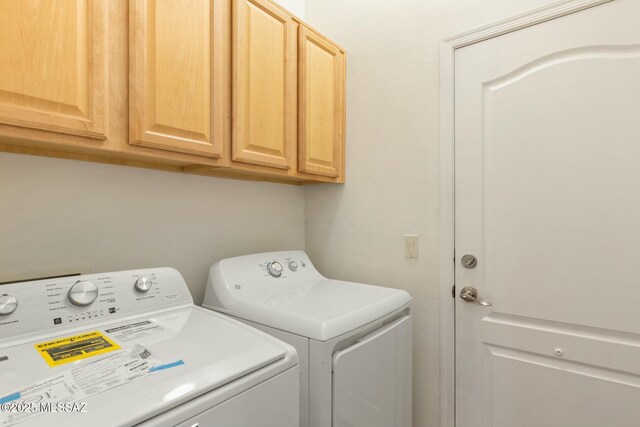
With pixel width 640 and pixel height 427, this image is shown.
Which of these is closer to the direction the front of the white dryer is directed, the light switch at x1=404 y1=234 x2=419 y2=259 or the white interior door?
the white interior door

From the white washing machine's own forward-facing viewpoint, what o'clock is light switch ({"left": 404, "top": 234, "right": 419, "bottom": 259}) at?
The light switch is roughly at 10 o'clock from the white washing machine.

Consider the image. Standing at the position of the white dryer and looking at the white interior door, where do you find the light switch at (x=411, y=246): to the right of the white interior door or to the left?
left

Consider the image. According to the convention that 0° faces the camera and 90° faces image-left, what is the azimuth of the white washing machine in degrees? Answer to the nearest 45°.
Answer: approximately 315°

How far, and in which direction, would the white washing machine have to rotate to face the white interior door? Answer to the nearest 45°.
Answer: approximately 45° to its left

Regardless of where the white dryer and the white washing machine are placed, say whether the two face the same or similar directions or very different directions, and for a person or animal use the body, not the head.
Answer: same or similar directions

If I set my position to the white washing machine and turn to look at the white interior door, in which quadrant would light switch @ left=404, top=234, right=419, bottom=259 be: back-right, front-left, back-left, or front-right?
front-left

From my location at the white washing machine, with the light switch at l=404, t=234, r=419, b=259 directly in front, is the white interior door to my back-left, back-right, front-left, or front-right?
front-right

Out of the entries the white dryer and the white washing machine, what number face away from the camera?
0

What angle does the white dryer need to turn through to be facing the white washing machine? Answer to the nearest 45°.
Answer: approximately 90° to its right

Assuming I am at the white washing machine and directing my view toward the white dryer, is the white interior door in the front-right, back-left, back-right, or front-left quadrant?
front-right

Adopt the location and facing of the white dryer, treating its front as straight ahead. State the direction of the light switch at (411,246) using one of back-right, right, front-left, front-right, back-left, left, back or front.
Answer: left
